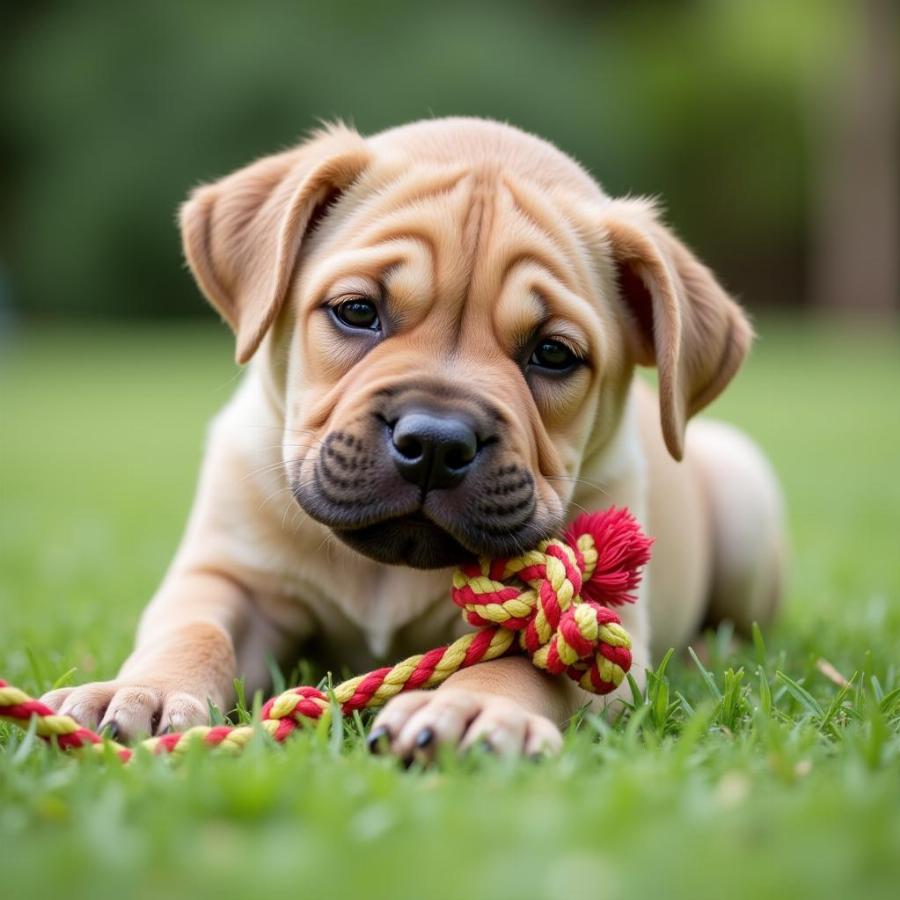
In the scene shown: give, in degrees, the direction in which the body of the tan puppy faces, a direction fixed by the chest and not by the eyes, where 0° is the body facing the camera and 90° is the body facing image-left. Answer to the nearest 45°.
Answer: approximately 45°

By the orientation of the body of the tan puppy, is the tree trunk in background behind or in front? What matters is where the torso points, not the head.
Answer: behind
